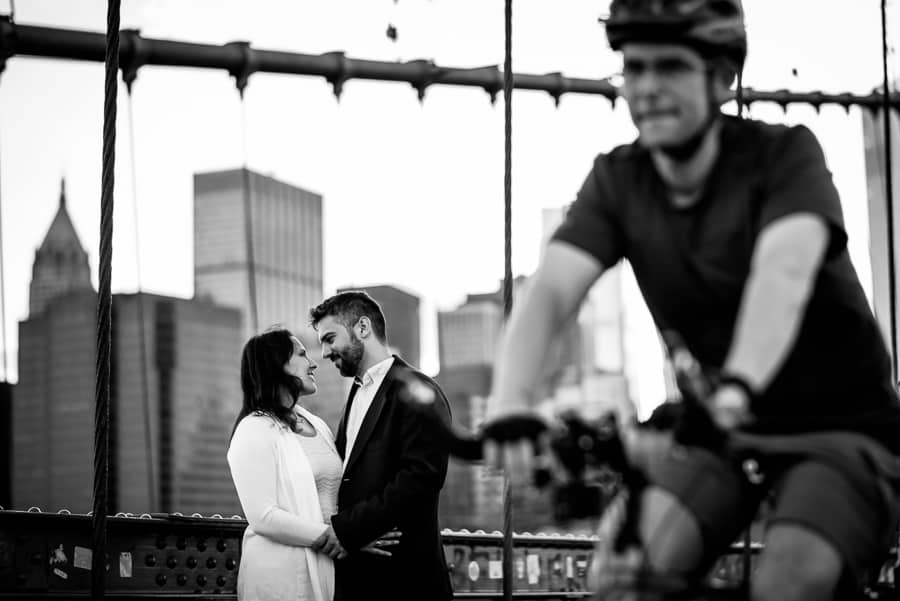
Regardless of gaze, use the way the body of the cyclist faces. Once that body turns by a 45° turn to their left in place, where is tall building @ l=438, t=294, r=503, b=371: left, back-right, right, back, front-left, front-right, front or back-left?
back

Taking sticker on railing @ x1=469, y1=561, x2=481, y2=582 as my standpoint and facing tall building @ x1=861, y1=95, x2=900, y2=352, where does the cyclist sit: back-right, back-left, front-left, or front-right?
back-right

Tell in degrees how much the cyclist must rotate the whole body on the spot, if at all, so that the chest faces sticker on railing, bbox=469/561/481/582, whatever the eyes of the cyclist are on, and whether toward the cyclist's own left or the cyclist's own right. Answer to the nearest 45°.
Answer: approximately 135° to the cyclist's own right

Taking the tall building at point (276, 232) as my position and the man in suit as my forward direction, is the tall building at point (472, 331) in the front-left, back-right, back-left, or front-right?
front-left

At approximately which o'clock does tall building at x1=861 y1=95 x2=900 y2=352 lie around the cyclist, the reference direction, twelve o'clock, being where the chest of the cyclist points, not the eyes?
The tall building is roughly at 5 o'clock from the cyclist.

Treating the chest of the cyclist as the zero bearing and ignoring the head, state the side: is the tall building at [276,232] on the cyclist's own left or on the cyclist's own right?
on the cyclist's own right

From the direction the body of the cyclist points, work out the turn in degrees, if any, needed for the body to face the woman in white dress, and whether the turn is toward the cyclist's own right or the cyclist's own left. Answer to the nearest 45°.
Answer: approximately 90° to the cyclist's own right

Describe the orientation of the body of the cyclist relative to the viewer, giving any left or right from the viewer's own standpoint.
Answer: facing the viewer and to the left of the viewer

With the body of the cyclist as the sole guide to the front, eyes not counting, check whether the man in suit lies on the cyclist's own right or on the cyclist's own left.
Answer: on the cyclist's own right

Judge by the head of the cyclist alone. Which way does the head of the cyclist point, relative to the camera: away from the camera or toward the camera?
toward the camera

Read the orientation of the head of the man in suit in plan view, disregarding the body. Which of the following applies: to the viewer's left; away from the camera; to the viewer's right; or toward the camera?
to the viewer's left
